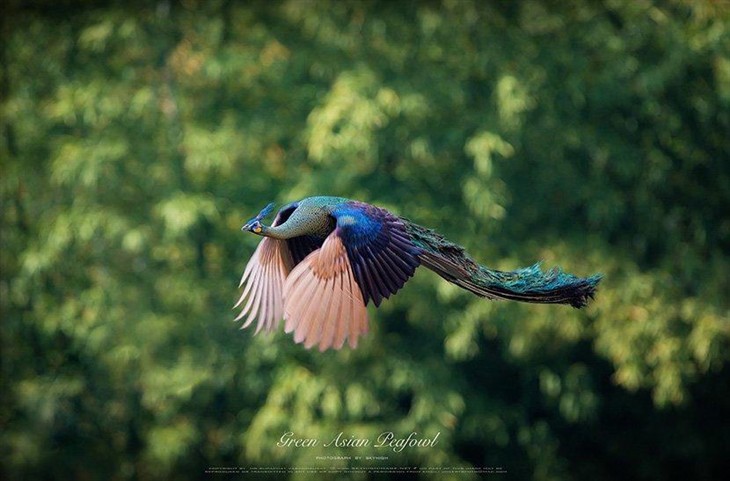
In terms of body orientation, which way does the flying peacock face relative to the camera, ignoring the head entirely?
to the viewer's left
